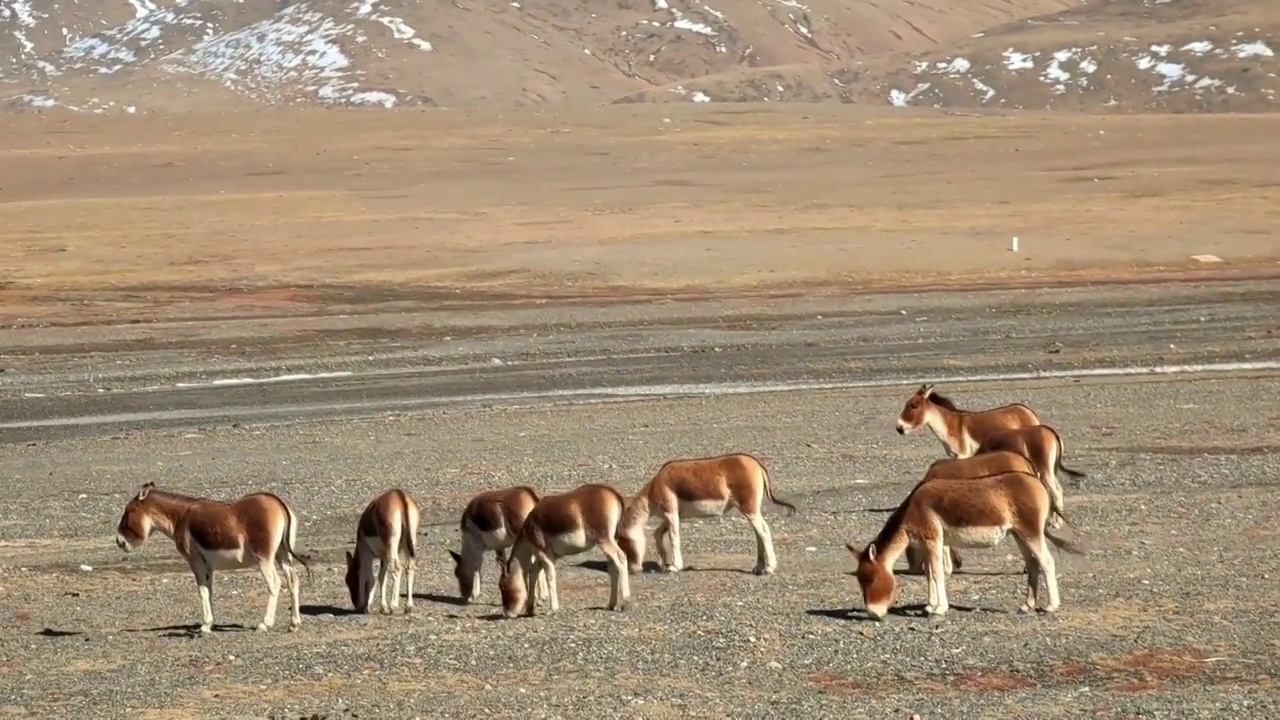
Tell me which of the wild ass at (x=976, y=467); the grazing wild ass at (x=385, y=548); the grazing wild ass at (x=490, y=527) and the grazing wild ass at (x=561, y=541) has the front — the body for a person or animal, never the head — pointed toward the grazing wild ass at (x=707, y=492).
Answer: the wild ass

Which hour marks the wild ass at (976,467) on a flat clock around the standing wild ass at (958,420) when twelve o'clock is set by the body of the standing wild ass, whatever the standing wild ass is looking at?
The wild ass is roughly at 9 o'clock from the standing wild ass.

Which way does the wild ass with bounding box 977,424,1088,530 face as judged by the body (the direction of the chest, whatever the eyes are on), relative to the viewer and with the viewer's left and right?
facing to the left of the viewer

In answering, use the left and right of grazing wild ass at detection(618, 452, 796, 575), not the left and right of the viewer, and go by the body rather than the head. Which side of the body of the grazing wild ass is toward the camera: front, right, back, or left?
left

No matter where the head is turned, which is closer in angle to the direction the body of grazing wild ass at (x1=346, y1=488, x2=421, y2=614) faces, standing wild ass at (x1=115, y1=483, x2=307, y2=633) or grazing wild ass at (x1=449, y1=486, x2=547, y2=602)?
the standing wild ass

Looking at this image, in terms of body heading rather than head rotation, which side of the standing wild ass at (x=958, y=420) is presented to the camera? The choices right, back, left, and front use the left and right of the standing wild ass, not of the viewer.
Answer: left

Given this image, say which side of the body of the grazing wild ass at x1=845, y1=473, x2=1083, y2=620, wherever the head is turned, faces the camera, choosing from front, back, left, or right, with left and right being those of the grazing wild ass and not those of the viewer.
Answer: left

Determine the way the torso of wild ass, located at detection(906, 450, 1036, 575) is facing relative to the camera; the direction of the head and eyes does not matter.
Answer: to the viewer's left

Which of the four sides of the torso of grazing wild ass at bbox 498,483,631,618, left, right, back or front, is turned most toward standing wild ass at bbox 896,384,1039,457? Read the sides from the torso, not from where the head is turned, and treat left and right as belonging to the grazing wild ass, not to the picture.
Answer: back

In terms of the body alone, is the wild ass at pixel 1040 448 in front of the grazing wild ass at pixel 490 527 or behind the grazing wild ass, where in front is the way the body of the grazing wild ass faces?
behind
